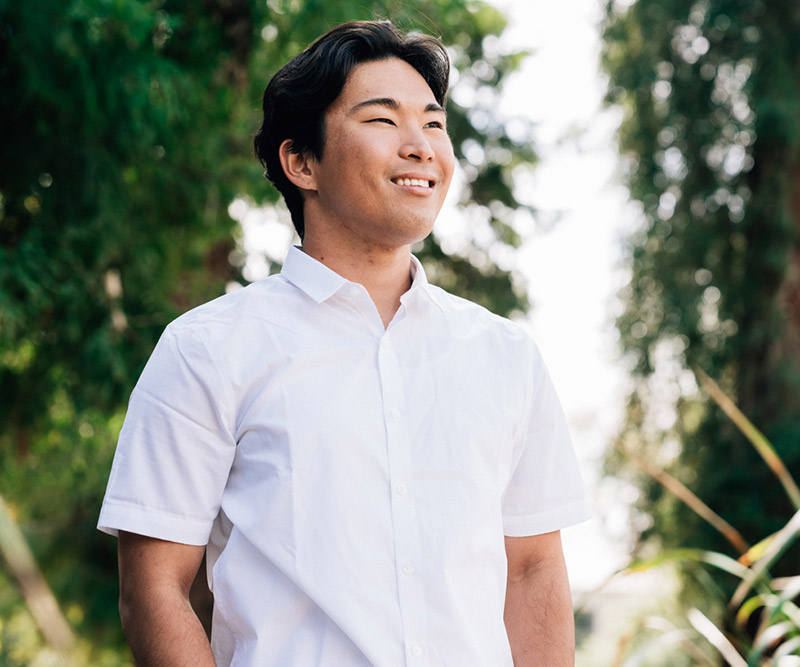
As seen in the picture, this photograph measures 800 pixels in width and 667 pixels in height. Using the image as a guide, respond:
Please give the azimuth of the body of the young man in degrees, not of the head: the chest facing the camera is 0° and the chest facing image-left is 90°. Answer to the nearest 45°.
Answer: approximately 315°

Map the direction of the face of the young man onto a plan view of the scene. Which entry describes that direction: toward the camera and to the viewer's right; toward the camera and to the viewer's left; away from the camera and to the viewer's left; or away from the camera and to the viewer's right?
toward the camera and to the viewer's right
